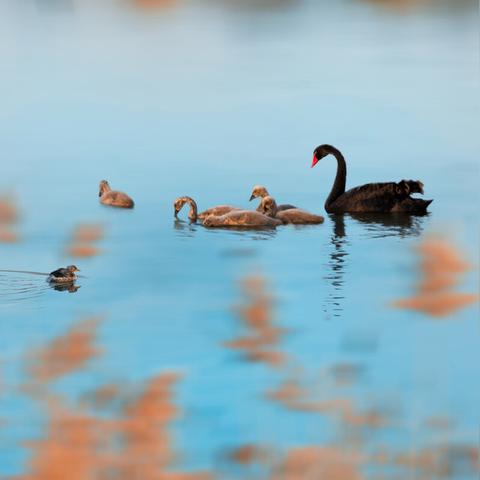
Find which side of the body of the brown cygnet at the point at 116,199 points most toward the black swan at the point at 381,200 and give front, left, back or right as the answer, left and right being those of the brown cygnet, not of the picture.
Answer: back

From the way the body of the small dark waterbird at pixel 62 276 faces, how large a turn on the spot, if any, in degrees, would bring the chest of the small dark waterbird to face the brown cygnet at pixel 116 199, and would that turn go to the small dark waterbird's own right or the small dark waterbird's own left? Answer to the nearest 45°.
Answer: approximately 90° to the small dark waterbird's own left

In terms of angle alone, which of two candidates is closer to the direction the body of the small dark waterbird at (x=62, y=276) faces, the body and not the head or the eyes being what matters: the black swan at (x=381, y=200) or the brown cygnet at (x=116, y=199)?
the black swan

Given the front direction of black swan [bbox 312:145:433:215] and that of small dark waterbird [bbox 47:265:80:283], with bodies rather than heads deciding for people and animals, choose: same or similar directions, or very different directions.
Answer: very different directions

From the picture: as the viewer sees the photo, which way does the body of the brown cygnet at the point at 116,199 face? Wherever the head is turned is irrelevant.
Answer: to the viewer's left

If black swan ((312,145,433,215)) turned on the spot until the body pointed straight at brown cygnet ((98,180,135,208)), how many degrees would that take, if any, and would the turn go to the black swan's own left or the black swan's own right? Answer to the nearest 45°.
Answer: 0° — it already faces it

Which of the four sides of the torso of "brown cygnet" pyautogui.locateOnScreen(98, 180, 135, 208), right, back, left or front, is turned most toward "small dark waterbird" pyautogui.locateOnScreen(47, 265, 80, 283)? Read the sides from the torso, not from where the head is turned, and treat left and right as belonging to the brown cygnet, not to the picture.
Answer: left

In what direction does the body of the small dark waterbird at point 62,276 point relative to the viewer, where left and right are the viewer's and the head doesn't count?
facing to the right of the viewer

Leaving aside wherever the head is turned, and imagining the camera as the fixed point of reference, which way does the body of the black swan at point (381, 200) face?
to the viewer's left

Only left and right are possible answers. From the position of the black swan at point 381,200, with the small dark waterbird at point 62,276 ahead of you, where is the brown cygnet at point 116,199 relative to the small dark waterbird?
right

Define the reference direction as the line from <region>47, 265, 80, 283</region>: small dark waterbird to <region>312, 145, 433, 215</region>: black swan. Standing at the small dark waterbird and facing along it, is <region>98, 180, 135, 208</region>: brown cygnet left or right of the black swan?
left
